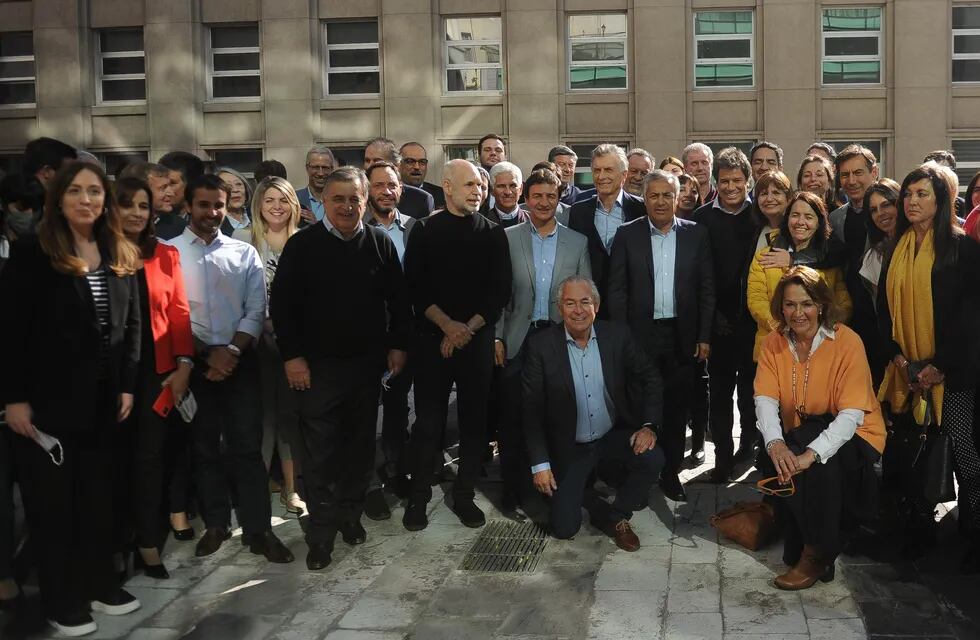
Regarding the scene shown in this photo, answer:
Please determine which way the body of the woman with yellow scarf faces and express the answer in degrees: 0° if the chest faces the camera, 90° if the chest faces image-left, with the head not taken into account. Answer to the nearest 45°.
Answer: approximately 45°

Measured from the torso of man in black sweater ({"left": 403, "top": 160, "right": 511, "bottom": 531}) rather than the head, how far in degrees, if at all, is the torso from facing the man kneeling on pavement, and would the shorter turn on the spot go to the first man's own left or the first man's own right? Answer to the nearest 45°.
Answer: approximately 90° to the first man's own left

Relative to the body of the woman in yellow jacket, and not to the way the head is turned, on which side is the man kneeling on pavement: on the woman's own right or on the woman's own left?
on the woman's own right

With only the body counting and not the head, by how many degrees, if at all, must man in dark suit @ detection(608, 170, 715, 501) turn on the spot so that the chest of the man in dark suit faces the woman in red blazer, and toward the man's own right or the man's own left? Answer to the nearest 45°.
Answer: approximately 45° to the man's own right

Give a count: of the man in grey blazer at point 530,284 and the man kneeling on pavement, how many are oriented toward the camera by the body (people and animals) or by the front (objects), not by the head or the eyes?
2

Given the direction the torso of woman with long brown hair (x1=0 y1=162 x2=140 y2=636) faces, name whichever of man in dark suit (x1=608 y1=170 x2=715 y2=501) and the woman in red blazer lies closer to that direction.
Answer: the man in dark suit

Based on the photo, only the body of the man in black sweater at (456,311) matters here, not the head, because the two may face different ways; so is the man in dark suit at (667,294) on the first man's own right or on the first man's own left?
on the first man's own left
